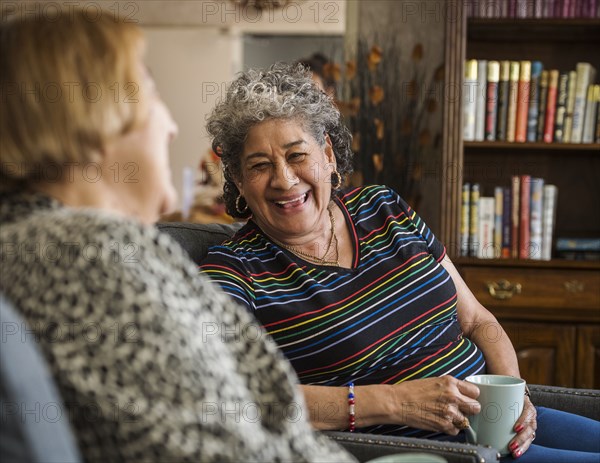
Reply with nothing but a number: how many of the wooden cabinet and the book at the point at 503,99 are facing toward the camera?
2

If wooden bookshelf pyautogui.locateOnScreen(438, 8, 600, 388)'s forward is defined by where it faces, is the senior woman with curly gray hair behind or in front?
in front

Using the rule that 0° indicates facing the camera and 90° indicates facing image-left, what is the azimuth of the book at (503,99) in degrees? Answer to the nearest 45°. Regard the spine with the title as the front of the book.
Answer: approximately 0°
